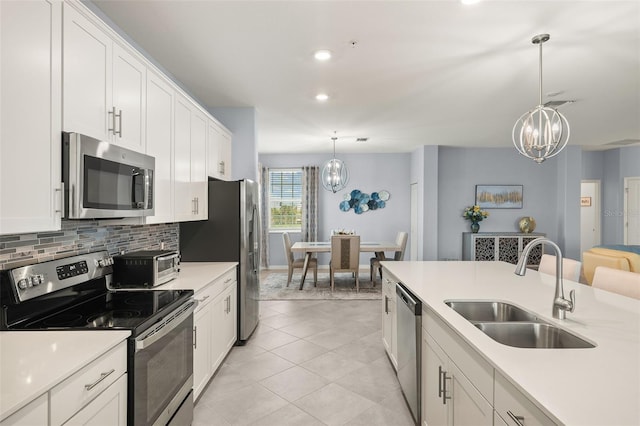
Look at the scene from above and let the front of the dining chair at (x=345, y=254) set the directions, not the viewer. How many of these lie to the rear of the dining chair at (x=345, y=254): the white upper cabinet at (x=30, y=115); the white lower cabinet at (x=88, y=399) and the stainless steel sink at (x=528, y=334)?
3

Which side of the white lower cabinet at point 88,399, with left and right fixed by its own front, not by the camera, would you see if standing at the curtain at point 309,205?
left

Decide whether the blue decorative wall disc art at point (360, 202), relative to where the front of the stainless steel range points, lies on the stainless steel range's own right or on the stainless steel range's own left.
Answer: on the stainless steel range's own left

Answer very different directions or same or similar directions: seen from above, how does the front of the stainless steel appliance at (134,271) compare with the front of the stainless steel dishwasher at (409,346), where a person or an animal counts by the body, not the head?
very different directions

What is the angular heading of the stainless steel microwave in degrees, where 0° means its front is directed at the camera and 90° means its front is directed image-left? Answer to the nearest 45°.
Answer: approximately 315°

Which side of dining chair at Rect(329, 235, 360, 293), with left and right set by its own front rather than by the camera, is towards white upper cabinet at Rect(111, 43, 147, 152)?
back

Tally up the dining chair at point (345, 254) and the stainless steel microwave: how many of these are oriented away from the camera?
1

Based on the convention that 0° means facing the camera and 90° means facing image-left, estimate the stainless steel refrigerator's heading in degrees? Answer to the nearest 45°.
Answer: approximately 270°

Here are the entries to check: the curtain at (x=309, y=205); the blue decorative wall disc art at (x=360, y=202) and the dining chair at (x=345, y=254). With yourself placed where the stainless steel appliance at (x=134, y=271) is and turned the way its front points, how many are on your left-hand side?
3

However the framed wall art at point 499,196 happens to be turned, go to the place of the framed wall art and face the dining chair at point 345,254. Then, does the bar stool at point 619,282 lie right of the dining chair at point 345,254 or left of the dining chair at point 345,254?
left
